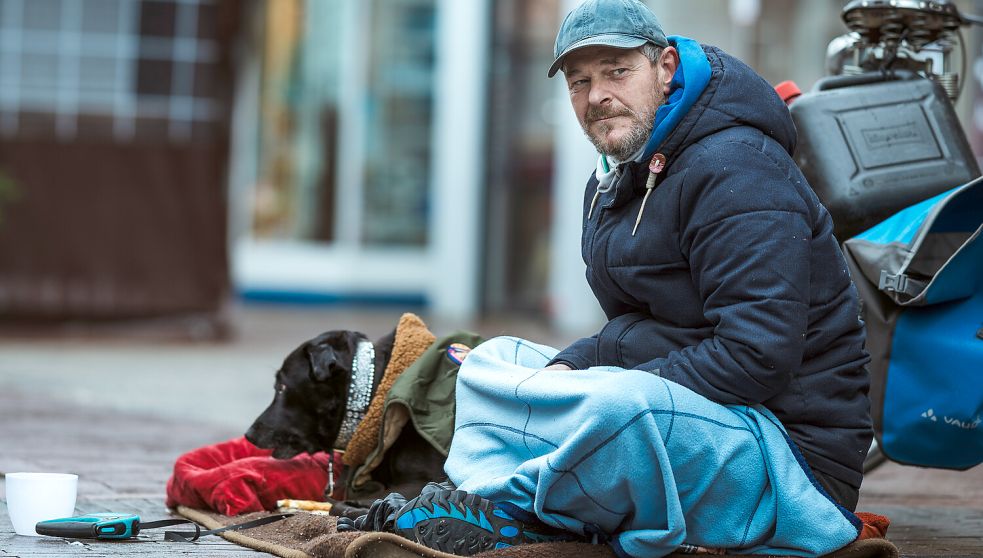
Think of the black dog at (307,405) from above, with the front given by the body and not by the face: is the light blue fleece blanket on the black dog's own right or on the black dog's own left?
on the black dog's own left

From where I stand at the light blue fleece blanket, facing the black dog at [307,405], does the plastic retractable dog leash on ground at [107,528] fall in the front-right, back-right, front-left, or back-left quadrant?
front-left

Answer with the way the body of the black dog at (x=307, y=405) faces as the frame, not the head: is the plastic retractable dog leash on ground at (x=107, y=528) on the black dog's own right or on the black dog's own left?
on the black dog's own left

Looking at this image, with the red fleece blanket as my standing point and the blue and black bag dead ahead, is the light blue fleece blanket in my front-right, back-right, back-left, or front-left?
front-right

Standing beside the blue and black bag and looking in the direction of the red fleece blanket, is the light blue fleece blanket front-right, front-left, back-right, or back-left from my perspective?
front-left

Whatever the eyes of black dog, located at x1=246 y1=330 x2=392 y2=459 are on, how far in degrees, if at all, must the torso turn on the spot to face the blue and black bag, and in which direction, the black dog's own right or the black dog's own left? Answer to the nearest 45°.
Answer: approximately 180°

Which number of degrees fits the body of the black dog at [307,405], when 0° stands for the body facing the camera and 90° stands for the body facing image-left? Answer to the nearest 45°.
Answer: approximately 90°

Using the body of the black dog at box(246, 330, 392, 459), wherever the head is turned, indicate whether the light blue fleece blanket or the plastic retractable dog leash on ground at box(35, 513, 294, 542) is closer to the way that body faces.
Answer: the plastic retractable dog leash on ground

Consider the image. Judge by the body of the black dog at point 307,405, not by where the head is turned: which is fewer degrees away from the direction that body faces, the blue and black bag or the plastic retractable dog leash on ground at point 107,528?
the plastic retractable dog leash on ground
